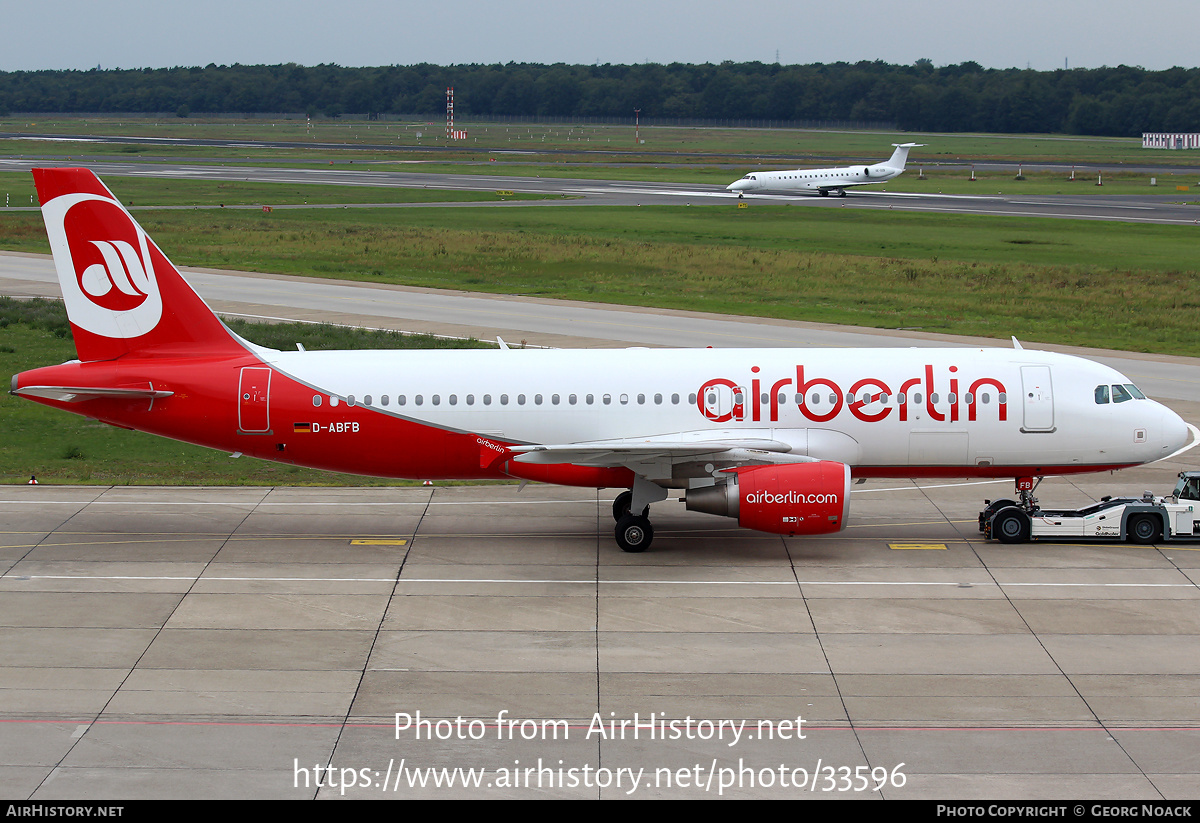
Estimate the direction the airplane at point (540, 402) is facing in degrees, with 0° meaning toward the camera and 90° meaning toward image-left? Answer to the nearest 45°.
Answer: approximately 270°
